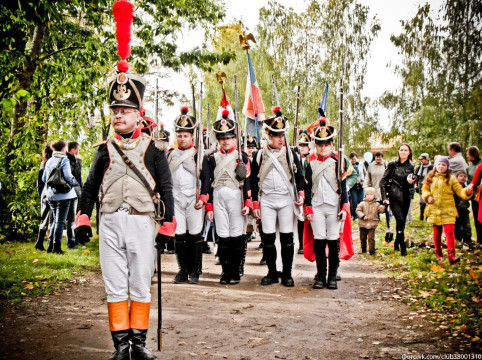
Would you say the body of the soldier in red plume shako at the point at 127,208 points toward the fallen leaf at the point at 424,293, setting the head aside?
no

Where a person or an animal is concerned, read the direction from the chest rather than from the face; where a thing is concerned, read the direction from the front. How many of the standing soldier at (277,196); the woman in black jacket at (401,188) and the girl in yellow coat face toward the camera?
3

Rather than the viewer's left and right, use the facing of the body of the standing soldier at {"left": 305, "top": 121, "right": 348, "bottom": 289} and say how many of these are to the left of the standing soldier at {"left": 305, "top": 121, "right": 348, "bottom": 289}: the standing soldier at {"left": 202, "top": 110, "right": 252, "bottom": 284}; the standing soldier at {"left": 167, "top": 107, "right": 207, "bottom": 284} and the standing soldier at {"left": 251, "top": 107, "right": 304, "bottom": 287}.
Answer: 0

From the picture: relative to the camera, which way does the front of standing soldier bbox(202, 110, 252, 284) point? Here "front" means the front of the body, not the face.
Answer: toward the camera

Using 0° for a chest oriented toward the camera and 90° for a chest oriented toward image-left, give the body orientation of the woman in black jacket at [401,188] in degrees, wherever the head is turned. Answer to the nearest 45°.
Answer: approximately 0°

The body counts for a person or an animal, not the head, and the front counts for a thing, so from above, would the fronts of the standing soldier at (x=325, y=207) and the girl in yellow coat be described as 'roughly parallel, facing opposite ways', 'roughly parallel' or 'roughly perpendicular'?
roughly parallel

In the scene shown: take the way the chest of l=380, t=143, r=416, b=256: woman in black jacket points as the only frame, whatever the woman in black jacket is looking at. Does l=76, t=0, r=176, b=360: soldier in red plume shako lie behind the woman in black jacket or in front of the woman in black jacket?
in front

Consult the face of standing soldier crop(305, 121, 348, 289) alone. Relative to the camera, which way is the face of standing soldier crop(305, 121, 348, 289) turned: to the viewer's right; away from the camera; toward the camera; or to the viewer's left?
toward the camera

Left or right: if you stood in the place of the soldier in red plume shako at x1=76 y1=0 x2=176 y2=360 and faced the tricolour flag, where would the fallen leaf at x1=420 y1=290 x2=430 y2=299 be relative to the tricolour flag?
right

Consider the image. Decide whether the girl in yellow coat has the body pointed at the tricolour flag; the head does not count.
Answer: no

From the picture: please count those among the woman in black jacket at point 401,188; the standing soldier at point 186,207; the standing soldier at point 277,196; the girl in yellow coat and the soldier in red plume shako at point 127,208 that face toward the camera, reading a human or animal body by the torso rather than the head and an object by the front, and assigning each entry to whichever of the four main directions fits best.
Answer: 5

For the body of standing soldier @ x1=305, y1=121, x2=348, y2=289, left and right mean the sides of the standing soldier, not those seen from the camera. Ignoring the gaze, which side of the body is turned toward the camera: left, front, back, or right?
front

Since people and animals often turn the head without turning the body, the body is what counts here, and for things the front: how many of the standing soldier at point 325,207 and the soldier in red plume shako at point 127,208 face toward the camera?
2

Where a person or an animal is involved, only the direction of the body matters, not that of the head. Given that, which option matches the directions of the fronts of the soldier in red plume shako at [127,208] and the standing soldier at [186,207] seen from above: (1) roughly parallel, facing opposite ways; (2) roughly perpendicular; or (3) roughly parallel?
roughly parallel

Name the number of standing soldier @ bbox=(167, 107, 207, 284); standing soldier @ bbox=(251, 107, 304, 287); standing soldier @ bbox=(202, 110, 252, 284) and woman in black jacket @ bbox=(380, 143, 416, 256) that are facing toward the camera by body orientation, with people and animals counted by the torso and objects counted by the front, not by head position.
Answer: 4

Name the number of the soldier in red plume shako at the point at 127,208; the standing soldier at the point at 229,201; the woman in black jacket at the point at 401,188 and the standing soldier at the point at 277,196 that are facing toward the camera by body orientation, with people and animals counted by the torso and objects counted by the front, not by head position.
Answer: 4

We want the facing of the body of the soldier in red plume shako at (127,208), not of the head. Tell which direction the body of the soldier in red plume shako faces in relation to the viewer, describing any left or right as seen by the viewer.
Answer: facing the viewer

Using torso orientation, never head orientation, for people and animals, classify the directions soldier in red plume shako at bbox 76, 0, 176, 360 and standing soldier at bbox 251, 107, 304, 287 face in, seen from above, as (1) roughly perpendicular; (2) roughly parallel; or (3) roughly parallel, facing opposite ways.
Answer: roughly parallel
